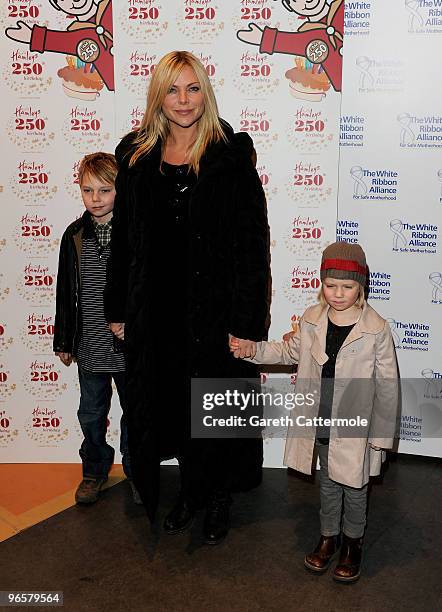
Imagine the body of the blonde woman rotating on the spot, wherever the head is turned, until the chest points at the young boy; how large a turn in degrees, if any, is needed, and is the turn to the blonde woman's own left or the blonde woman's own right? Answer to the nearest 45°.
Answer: approximately 135° to the blonde woman's own right

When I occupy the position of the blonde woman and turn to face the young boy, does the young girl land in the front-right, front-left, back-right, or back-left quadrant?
back-right

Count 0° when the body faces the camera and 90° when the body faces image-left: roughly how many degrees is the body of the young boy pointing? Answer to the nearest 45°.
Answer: approximately 0°

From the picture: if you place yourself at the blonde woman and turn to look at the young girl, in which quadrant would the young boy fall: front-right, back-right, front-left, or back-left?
back-left

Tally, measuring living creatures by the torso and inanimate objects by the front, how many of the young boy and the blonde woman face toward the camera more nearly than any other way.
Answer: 2

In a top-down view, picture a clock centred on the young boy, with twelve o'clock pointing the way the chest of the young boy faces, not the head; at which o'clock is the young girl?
The young girl is roughly at 10 o'clock from the young boy.

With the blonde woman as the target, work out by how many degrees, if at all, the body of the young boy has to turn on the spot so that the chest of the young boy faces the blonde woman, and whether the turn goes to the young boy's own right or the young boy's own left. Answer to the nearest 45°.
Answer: approximately 45° to the young boy's own left

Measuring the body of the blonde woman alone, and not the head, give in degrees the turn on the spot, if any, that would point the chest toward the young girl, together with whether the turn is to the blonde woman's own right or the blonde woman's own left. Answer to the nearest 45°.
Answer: approximately 90° to the blonde woman's own left

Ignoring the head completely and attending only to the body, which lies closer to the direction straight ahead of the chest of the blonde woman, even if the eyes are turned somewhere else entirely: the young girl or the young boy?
the young girl
